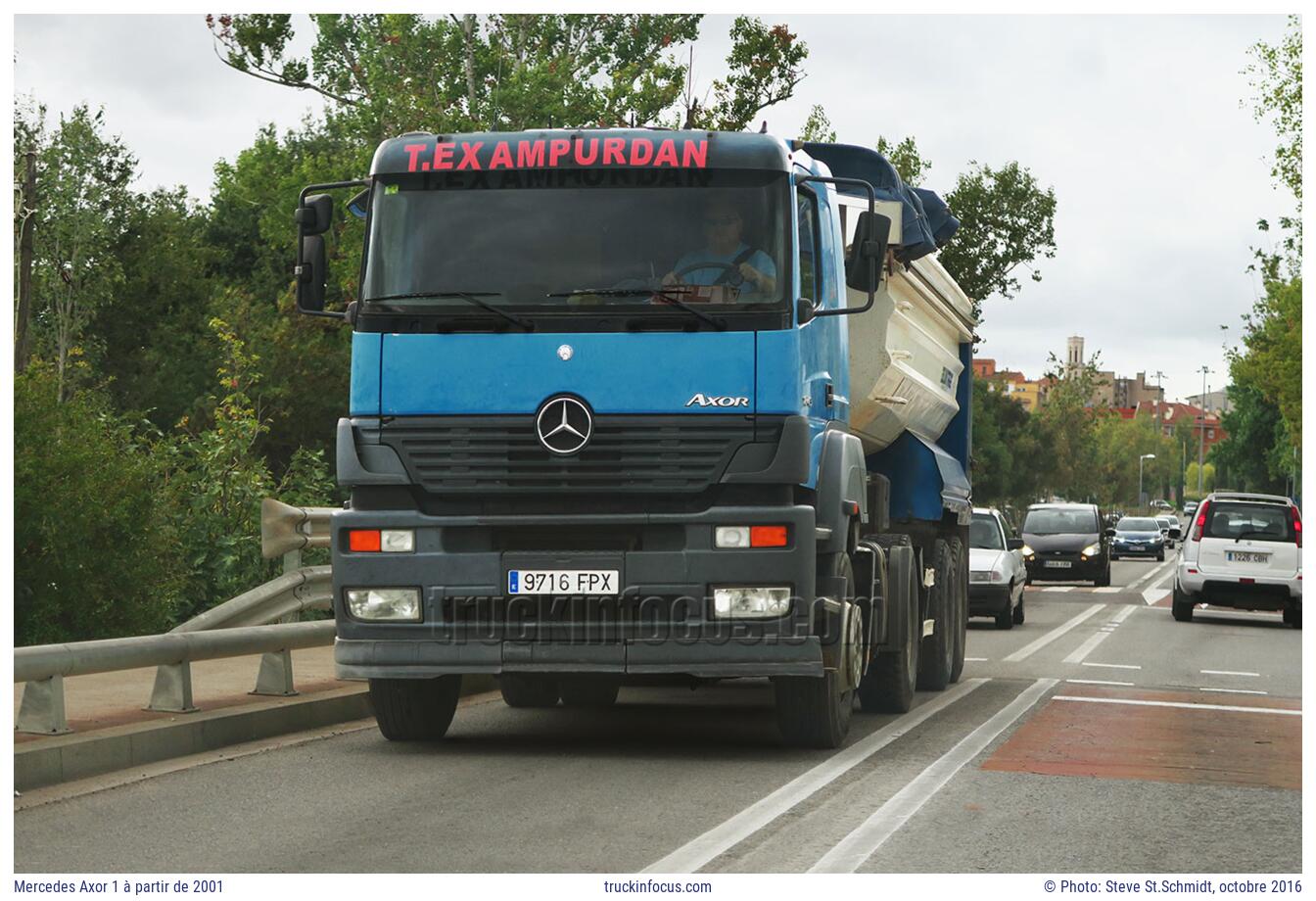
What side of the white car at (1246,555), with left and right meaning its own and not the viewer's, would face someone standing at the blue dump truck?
back

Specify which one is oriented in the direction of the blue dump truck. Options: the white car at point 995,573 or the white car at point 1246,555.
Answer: the white car at point 995,573

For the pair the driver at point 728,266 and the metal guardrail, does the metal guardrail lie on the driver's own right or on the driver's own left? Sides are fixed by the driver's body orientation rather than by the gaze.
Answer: on the driver's own right

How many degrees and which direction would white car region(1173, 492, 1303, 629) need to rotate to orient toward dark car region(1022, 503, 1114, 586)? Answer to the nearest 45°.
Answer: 0° — it already faces it

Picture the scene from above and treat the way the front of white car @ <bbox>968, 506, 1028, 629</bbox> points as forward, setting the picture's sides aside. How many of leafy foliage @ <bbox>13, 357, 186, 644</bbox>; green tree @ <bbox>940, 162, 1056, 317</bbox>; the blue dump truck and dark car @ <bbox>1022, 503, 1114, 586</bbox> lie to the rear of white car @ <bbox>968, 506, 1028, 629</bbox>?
2

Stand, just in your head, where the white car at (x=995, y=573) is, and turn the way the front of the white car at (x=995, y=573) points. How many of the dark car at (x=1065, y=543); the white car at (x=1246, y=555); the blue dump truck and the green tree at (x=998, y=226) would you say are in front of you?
1

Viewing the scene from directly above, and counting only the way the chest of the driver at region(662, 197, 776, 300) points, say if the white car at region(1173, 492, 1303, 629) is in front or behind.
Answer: behind

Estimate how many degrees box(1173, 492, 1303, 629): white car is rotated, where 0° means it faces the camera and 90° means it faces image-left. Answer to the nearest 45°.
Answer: approximately 180°

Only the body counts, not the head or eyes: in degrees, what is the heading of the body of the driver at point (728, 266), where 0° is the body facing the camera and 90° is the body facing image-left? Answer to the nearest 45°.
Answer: approximately 0°

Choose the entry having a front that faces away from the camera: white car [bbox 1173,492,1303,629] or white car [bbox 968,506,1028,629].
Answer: white car [bbox 1173,492,1303,629]

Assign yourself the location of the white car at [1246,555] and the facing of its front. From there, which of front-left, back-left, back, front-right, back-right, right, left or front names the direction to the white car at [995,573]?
back-left

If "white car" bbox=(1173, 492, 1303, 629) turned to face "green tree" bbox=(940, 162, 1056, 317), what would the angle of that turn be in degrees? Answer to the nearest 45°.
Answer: approximately 45° to its left

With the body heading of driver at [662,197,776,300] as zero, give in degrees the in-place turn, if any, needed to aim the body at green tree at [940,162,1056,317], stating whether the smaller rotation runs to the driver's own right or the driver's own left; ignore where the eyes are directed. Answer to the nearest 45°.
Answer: approximately 180°

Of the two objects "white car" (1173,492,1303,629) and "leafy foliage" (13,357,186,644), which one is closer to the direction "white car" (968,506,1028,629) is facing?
the leafy foliage

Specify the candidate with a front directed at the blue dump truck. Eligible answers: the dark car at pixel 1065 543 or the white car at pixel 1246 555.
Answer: the dark car
